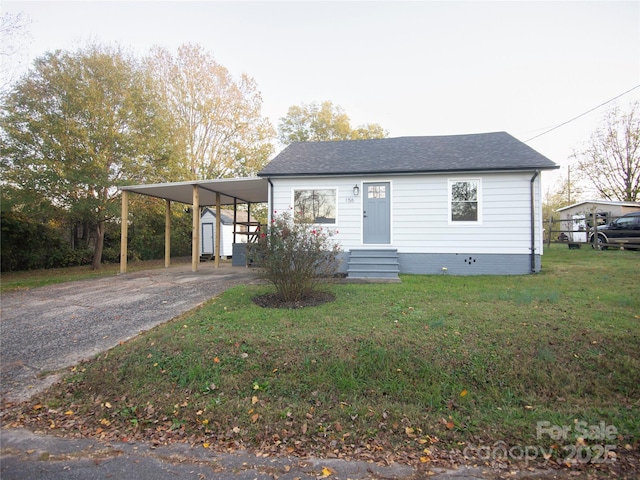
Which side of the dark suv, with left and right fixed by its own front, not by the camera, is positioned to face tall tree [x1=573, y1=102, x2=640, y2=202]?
right

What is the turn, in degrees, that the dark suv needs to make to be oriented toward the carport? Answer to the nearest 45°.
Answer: approximately 45° to its left

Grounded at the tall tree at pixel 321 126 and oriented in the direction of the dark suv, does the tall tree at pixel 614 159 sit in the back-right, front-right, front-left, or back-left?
front-left

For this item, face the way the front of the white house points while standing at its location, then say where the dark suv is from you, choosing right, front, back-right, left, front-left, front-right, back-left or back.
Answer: back-left

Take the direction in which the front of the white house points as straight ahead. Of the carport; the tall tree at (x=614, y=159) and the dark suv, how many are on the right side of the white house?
1

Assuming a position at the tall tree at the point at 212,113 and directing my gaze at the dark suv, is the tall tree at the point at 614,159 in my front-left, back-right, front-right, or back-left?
front-left

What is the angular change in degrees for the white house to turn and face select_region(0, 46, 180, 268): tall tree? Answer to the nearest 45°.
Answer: approximately 90° to its right

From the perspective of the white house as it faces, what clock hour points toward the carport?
The carport is roughly at 3 o'clock from the white house.

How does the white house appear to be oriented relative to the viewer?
toward the camera

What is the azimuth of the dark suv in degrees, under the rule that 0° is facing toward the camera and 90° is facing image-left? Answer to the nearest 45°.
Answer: approximately 90°

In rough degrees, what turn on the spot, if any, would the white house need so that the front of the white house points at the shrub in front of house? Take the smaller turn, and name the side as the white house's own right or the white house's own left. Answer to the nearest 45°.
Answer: approximately 45° to the white house's own right

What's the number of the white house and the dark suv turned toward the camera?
1

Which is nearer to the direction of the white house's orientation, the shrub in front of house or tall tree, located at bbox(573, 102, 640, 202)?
the shrub in front of house

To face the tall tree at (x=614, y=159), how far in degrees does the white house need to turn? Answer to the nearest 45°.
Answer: approximately 135° to its left
